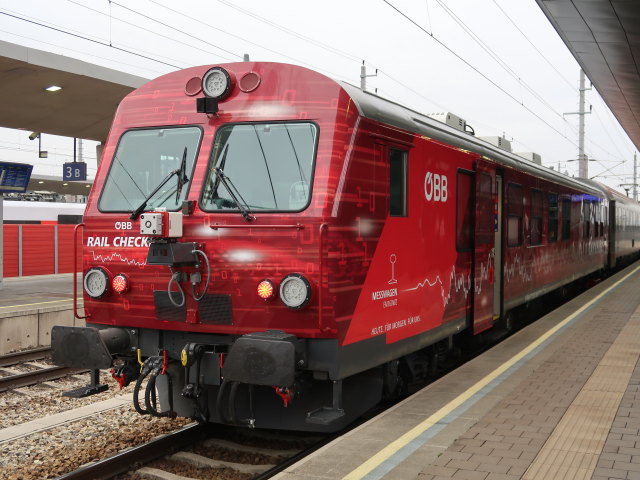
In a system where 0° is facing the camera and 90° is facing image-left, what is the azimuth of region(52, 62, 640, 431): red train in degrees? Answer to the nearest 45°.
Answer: approximately 45°

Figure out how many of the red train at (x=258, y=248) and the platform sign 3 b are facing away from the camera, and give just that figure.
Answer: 0

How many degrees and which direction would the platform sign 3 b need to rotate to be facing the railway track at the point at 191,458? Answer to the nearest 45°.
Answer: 0° — it already faces it

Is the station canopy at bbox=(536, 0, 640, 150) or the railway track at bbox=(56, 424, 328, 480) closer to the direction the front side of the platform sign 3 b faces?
the railway track

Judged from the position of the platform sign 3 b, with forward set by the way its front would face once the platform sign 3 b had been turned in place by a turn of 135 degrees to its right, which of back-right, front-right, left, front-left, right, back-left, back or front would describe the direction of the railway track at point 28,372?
back-left

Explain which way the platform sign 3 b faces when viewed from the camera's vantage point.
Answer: facing the viewer

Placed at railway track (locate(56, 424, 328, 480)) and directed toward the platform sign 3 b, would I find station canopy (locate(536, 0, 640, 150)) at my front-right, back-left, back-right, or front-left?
front-right

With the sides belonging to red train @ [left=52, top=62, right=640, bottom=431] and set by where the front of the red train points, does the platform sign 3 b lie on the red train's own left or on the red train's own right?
on the red train's own right
